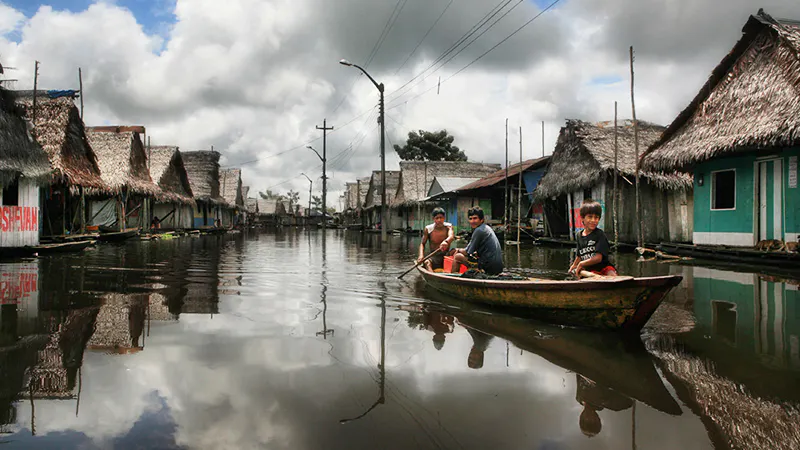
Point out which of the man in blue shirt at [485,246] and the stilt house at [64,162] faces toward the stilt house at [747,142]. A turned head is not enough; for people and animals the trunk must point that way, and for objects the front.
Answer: the stilt house at [64,162]

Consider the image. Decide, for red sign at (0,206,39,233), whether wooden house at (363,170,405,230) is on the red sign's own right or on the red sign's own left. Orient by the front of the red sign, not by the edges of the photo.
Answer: on the red sign's own left

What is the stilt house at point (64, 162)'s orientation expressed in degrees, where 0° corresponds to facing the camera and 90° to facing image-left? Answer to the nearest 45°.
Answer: approximately 315°

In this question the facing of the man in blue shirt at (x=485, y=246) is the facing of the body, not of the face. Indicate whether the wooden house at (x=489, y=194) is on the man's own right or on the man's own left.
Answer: on the man's own right

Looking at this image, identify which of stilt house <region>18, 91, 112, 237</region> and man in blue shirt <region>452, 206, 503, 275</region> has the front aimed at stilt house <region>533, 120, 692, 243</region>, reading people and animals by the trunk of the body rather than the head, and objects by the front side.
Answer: stilt house <region>18, 91, 112, 237</region>

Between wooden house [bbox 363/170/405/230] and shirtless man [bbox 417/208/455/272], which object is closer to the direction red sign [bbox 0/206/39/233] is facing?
the shirtless man

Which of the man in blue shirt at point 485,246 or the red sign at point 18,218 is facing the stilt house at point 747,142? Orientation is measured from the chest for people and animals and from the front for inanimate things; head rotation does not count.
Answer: the red sign

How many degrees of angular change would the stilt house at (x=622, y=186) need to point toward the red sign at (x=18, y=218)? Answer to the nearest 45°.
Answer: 0° — it already faces it

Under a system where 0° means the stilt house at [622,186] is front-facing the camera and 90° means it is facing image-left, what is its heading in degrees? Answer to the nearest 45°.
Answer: approximately 45°

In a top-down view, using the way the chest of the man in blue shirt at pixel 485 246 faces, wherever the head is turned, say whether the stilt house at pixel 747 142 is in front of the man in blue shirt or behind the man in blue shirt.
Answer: behind

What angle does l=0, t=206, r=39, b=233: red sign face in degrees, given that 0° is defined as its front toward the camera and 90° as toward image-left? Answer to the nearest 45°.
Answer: approximately 315°
